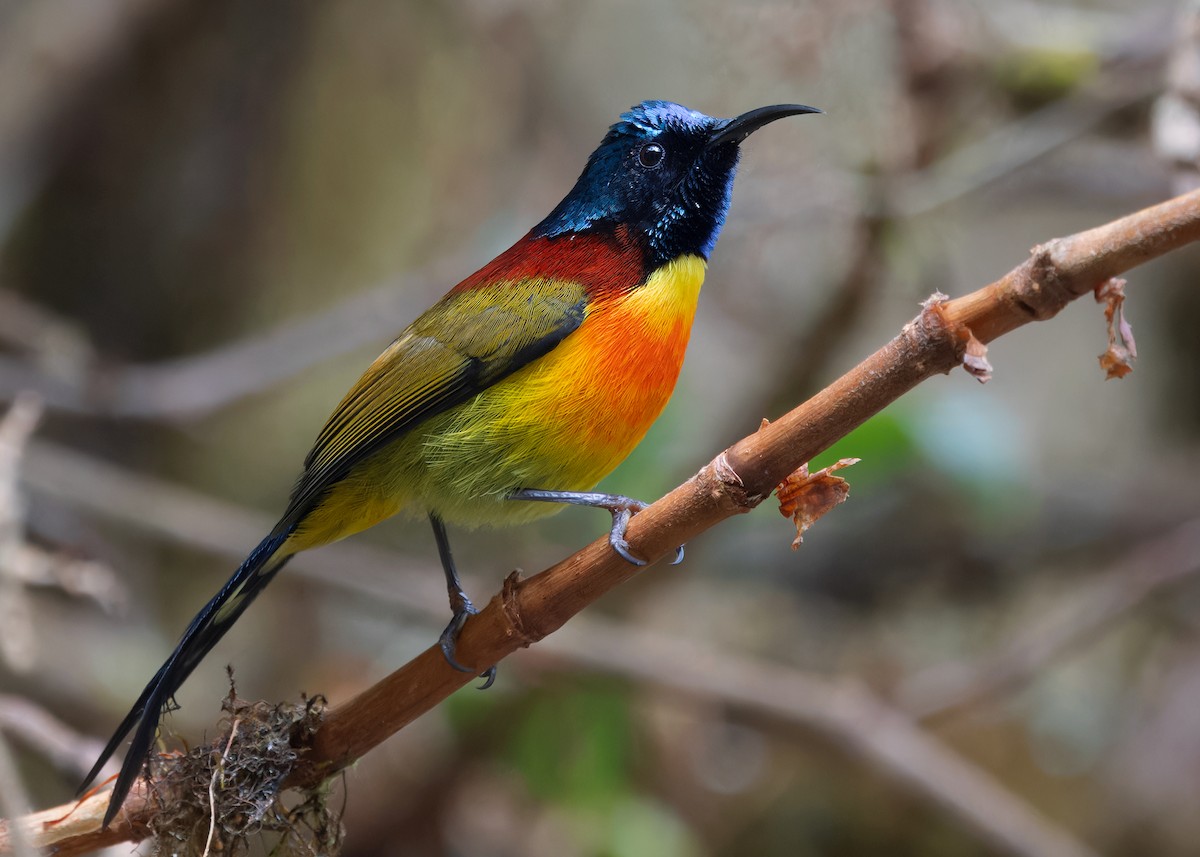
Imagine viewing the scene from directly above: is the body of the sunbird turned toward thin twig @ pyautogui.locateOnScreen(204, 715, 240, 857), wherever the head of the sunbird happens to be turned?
no

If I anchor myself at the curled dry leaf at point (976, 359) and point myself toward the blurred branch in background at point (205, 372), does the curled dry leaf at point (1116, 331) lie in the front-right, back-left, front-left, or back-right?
back-right

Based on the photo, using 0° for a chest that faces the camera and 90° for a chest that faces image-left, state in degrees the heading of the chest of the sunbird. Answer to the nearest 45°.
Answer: approximately 270°

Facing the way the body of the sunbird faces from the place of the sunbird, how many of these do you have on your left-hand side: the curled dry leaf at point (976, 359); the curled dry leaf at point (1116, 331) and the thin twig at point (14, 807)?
0

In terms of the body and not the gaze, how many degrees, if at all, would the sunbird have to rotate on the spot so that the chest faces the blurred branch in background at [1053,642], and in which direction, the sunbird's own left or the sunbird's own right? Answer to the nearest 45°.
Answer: approximately 45° to the sunbird's own left

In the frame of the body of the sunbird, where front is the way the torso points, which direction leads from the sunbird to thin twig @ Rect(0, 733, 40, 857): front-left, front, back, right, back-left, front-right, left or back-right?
back-right

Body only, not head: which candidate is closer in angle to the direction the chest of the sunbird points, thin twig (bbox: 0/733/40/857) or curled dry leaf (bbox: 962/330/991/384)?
the curled dry leaf

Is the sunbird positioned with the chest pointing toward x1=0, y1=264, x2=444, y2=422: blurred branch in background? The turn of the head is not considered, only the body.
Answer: no
